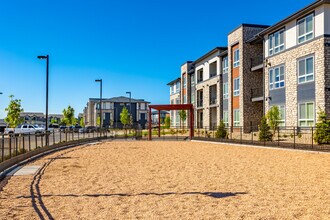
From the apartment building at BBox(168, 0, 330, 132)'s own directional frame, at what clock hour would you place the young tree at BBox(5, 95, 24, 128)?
The young tree is roughly at 1 o'clock from the apartment building.

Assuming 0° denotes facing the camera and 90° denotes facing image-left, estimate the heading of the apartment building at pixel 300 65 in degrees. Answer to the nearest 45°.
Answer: approximately 45°

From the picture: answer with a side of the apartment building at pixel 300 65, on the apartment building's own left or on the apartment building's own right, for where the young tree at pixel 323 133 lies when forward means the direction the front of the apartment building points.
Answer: on the apartment building's own left

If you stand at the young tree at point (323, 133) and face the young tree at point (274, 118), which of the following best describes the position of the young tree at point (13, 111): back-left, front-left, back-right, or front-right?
front-left

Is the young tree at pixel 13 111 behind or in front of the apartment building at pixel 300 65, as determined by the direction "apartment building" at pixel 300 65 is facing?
in front

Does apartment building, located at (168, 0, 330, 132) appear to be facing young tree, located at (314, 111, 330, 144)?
no

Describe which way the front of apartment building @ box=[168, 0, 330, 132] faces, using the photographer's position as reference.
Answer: facing the viewer and to the left of the viewer
